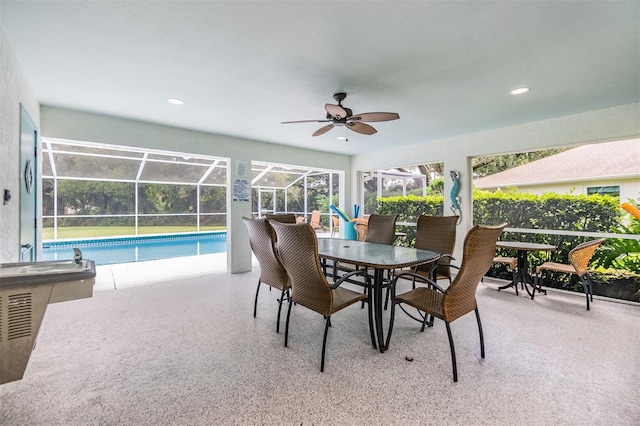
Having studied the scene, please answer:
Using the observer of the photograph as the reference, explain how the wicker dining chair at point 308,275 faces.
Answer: facing away from the viewer and to the right of the viewer

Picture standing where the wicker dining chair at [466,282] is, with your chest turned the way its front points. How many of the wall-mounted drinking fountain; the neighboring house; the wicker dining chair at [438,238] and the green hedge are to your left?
1

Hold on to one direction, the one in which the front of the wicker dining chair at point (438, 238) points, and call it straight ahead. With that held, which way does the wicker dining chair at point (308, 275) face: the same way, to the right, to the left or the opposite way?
the opposite way

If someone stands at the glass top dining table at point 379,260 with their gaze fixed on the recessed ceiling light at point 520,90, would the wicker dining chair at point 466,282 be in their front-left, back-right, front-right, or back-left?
front-right

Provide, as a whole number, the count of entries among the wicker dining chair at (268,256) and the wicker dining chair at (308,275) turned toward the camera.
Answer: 0

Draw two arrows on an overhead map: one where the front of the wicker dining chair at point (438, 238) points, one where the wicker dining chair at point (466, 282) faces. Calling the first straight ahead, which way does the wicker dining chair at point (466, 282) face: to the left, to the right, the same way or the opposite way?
to the right

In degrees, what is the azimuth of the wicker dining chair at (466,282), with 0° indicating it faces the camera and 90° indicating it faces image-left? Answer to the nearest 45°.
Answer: approximately 135°

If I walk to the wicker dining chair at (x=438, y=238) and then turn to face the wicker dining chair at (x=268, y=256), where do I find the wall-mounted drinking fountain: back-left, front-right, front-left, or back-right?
front-left

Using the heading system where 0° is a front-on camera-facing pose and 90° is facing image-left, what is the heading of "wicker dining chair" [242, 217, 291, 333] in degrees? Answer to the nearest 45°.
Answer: approximately 225°

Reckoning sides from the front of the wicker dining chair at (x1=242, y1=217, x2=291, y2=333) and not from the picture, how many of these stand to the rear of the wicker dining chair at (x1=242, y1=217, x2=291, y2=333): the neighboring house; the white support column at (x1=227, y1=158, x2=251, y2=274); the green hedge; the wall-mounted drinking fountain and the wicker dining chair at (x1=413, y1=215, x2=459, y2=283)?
1

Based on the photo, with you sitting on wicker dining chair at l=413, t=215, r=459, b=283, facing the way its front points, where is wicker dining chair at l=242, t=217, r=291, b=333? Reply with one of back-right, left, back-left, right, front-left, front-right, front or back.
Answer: front

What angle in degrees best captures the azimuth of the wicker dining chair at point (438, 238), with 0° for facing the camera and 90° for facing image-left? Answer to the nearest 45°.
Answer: approximately 45°

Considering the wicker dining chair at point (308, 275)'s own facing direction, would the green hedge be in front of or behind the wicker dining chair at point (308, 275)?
in front

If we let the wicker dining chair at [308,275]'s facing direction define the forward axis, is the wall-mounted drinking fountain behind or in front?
behind

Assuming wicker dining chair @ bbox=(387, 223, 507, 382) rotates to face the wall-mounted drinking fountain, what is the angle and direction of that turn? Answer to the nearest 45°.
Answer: approximately 90° to its left

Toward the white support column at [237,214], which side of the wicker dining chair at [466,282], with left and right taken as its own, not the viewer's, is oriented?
front

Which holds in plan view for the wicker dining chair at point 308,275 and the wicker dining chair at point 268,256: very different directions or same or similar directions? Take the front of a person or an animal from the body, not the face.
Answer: same or similar directions
